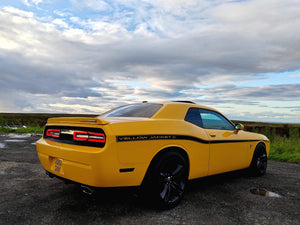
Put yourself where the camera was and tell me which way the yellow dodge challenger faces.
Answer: facing away from the viewer and to the right of the viewer
